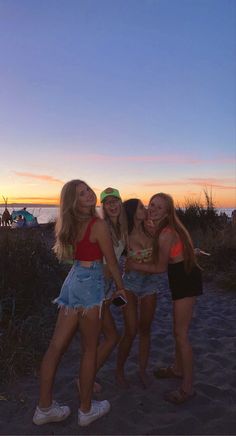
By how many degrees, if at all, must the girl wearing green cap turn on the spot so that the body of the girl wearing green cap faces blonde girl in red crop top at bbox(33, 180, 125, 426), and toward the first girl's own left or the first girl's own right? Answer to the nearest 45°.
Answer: approximately 90° to the first girl's own right

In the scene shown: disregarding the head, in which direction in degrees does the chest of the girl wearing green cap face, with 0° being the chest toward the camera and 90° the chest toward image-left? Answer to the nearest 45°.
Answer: approximately 315°

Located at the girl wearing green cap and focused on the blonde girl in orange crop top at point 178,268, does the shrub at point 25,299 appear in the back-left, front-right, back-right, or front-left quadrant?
back-left

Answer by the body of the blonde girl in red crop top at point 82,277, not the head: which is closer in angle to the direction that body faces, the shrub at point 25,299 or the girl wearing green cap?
the girl wearing green cap

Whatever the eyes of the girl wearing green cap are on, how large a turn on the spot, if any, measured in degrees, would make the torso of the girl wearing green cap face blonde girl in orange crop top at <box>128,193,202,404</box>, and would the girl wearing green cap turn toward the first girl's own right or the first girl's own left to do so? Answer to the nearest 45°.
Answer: approximately 45° to the first girl's own left

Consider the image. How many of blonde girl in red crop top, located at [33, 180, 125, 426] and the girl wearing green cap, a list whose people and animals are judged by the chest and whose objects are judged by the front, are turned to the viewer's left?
0
